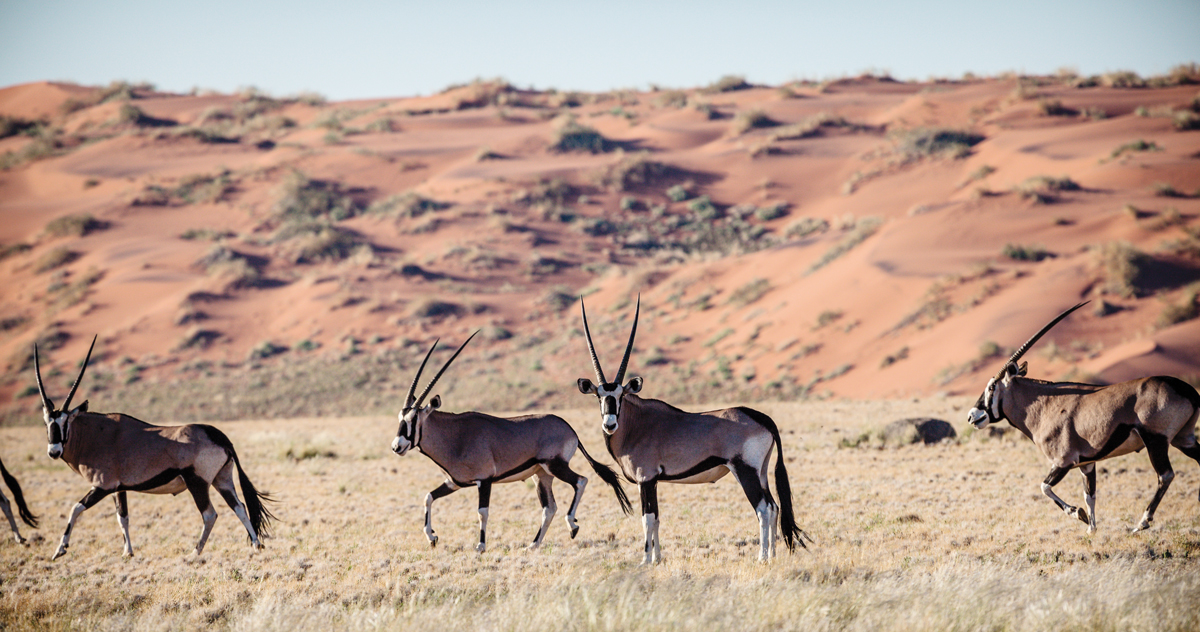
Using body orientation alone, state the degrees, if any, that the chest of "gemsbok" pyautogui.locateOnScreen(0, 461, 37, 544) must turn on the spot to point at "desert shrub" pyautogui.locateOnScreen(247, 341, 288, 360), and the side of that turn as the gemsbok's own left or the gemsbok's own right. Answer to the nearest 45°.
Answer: approximately 90° to the gemsbok's own right

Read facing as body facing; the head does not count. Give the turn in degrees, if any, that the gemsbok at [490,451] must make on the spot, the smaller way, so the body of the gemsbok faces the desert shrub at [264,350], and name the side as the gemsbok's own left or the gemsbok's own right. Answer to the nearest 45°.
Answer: approximately 90° to the gemsbok's own right

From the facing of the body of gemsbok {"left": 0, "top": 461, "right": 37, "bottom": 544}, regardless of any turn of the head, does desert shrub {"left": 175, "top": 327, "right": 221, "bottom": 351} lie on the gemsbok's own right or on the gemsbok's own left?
on the gemsbok's own right

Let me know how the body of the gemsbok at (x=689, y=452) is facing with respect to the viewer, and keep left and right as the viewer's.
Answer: facing to the left of the viewer

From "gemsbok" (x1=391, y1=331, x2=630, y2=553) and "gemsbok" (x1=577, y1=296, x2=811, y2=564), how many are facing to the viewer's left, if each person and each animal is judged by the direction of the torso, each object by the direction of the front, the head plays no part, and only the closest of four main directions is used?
2

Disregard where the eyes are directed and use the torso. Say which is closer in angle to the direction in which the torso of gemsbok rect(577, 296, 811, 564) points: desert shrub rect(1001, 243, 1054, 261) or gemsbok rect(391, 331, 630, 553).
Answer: the gemsbok

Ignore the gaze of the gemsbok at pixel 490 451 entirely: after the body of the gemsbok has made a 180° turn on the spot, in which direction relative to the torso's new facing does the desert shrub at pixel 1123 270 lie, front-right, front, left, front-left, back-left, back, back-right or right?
front-left

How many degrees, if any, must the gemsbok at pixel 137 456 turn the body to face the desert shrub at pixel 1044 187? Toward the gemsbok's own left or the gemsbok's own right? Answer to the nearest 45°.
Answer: approximately 135° to the gemsbok's own right

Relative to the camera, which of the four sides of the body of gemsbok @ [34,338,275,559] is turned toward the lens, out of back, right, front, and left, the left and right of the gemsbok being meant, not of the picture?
left

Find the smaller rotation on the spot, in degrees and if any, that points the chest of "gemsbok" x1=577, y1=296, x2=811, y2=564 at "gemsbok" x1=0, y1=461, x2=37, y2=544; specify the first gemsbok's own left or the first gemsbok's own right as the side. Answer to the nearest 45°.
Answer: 0° — it already faces it

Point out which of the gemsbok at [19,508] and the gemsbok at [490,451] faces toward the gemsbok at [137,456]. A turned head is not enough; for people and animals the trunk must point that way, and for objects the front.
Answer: the gemsbok at [490,451]

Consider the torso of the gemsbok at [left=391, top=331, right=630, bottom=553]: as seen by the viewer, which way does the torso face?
to the viewer's left

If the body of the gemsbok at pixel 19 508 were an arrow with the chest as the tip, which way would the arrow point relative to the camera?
to the viewer's left
